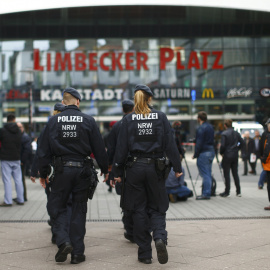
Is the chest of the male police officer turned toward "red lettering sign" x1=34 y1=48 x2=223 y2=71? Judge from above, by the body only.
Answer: yes

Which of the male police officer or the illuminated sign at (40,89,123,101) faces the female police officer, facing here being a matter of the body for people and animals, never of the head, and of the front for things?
the illuminated sign

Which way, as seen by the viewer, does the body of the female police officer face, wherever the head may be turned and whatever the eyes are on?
away from the camera

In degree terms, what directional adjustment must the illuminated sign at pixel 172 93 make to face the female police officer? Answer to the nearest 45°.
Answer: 0° — it already faces them

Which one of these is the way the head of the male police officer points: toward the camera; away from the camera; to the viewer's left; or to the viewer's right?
away from the camera

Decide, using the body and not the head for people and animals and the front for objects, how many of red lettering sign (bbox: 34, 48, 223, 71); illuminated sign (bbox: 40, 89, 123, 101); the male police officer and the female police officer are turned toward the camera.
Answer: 2

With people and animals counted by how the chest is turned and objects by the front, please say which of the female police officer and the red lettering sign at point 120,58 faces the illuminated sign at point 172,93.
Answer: the female police officer

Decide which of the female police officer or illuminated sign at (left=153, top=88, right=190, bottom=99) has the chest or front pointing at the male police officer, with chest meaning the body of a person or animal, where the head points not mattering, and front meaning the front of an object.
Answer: the illuminated sign

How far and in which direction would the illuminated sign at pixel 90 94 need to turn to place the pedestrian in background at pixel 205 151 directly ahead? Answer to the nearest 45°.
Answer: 0° — it already faces them

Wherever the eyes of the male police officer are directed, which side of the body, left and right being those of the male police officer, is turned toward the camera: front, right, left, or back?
back

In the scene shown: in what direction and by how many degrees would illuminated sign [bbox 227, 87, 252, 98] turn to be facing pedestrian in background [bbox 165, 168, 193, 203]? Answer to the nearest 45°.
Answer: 0° — it already faces them

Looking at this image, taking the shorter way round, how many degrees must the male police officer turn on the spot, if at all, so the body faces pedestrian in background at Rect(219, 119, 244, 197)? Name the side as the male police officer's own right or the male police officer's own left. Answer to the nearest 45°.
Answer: approximately 45° to the male police officer's own right

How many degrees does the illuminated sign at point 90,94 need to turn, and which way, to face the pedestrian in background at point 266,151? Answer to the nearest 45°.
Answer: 0° — it already faces them
